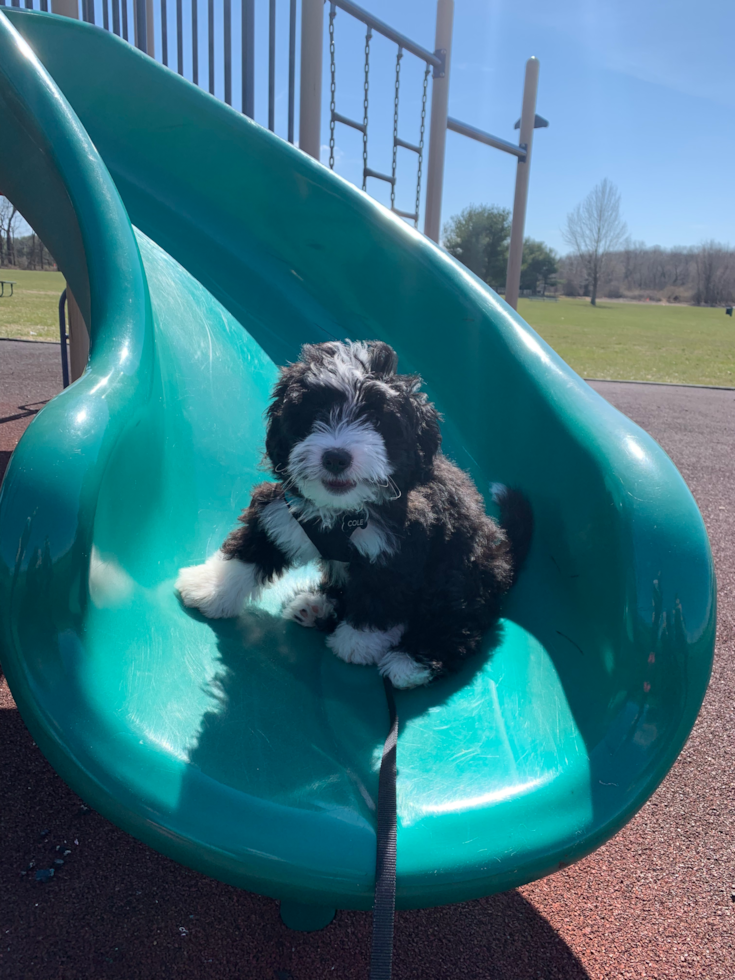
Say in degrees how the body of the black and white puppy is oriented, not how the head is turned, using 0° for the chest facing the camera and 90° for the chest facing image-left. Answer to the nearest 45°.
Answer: approximately 45°

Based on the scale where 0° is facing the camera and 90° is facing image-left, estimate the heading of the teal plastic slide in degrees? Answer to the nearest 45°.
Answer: approximately 0°
